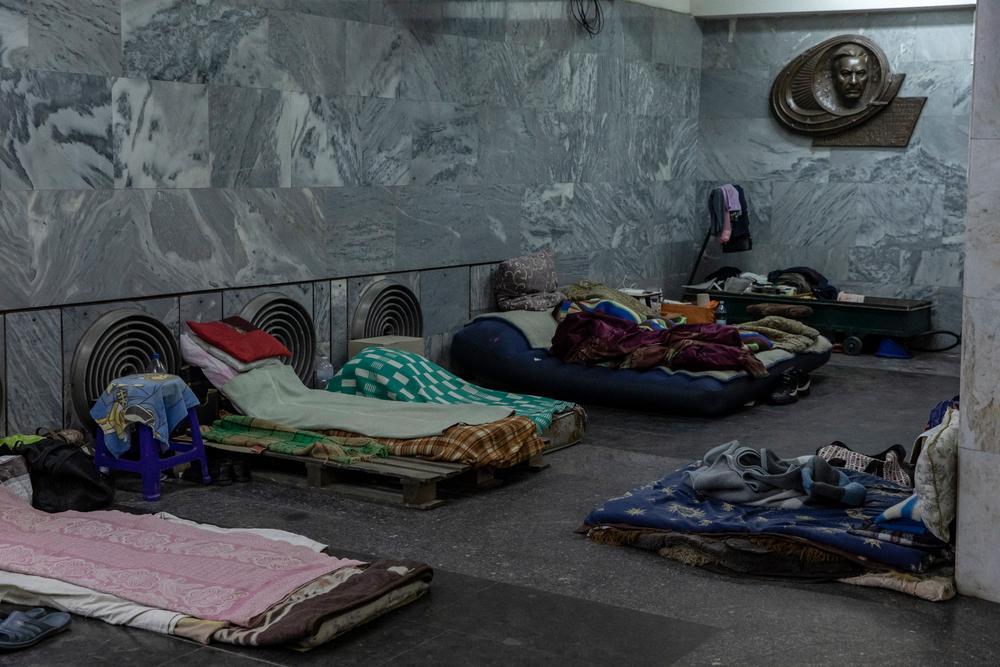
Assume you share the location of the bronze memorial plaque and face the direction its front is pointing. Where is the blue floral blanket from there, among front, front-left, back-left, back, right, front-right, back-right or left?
front

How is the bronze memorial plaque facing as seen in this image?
toward the camera

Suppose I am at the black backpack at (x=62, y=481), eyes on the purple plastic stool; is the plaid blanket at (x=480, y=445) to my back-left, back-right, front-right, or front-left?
front-right

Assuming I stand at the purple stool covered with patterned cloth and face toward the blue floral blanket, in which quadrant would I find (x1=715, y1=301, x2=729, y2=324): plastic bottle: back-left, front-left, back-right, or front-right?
front-left

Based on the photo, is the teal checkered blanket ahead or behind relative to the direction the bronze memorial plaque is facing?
ahead

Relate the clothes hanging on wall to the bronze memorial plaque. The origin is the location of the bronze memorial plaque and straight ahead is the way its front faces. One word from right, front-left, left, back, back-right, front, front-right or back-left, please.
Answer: right

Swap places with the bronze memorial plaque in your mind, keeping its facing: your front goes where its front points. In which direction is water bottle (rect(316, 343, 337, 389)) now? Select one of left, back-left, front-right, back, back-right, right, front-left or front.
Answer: front-right

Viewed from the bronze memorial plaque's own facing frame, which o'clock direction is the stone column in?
The stone column is roughly at 12 o'clock from the bronze memorial plaque.

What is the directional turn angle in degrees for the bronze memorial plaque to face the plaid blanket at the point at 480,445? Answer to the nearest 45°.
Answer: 0° — it already faces it

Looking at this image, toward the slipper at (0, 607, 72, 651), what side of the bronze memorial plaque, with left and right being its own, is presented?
front

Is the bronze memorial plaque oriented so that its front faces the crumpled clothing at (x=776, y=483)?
yes

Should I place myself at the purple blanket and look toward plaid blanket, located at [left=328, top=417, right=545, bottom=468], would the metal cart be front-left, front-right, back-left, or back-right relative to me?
back-left

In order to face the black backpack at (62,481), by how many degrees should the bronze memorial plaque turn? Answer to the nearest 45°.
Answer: approximately 45° to its right

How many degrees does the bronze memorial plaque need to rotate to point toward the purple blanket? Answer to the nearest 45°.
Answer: approximately 45° to its right
